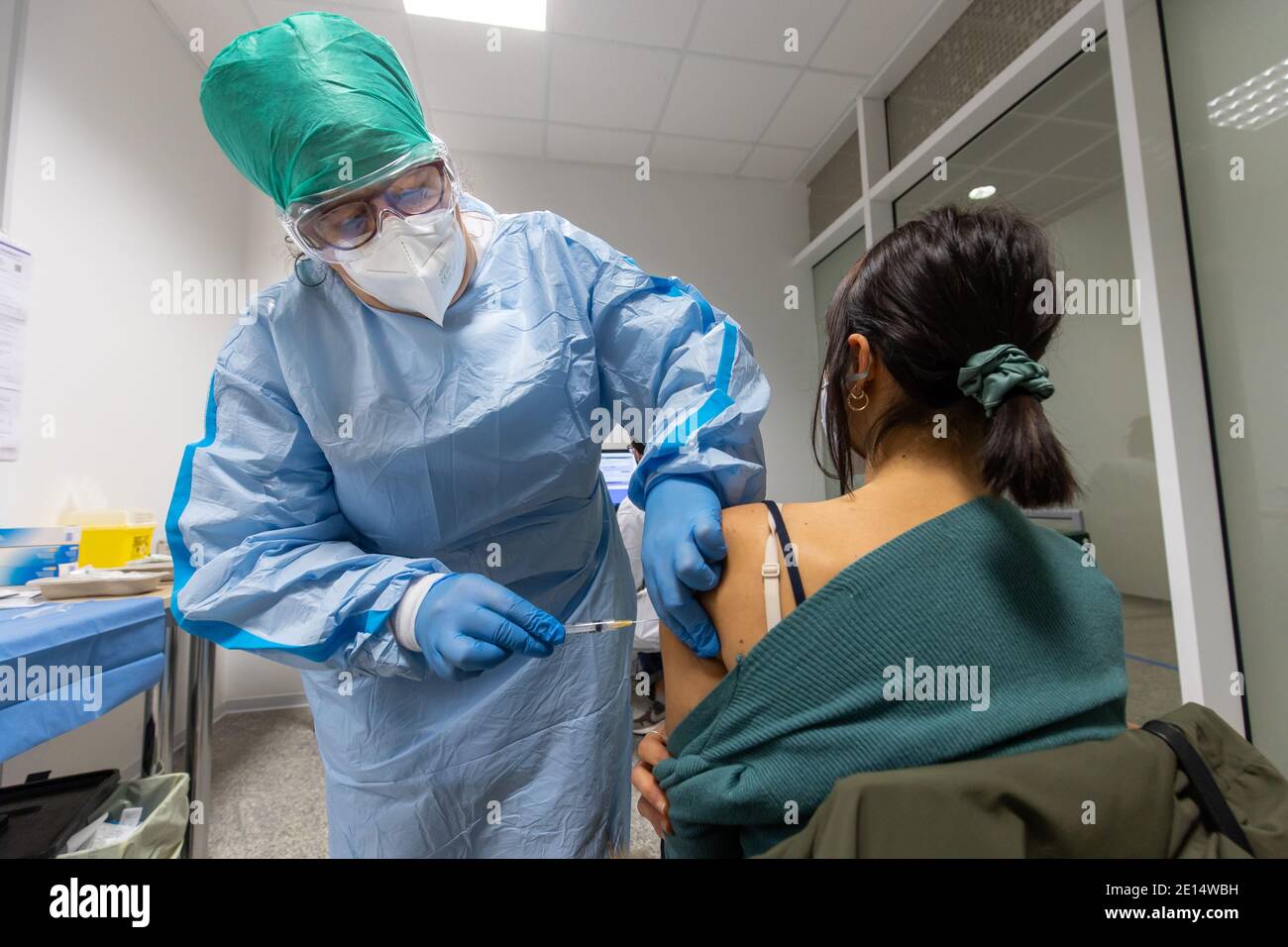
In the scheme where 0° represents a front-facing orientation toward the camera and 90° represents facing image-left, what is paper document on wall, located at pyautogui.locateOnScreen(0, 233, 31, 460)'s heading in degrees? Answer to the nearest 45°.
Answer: approximately 315°

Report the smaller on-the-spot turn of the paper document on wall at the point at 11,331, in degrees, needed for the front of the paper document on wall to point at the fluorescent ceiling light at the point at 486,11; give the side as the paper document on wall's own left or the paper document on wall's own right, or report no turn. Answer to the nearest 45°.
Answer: approximately 45° to the paper document on wall's own left

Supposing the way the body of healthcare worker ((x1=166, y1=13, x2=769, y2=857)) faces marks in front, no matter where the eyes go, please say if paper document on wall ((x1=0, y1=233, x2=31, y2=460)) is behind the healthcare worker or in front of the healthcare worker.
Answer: behind

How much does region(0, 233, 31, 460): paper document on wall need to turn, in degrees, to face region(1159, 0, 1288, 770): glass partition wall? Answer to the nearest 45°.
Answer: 0° — it already faces it

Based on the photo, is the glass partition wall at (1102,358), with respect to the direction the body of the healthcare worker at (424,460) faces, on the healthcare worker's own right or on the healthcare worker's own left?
on the healthcare worker's own left

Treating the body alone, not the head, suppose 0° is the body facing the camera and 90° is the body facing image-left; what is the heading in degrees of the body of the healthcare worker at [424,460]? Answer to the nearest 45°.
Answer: approximately 315°

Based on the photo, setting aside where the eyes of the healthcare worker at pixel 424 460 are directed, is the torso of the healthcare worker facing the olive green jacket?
yes

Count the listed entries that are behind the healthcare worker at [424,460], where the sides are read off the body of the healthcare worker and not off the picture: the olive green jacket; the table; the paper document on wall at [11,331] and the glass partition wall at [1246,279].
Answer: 2

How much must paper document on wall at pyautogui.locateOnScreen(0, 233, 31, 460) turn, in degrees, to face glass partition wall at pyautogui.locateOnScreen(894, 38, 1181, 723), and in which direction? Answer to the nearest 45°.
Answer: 0° — it already faces it

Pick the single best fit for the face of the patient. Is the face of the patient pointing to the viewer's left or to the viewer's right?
to the viewer's left

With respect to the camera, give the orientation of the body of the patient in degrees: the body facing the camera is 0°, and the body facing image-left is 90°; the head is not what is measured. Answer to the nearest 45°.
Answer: approximately 135°
